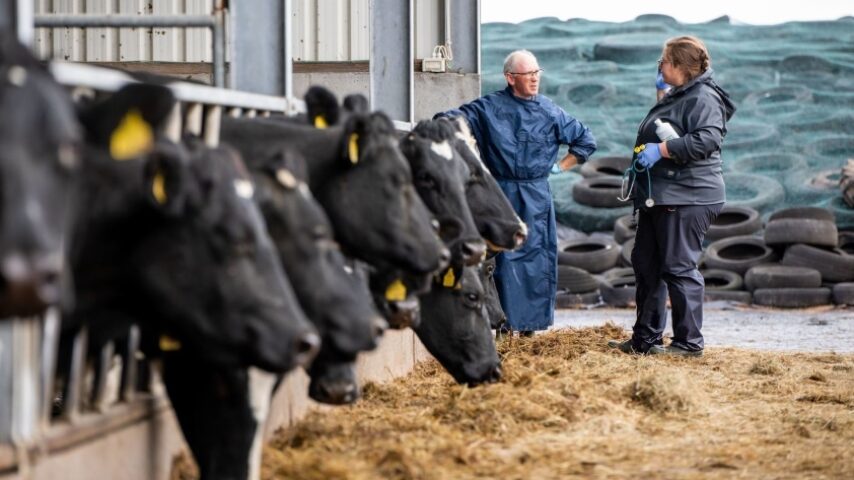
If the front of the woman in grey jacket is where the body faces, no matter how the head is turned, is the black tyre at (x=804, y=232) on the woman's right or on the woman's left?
on the woman's right

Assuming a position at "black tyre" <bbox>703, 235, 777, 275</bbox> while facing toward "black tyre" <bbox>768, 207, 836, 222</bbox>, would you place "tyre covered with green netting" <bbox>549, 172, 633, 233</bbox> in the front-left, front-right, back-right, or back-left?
back-left

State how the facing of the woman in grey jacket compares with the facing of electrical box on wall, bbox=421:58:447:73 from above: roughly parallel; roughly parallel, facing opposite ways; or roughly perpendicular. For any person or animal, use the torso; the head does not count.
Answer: roughly perpendicular

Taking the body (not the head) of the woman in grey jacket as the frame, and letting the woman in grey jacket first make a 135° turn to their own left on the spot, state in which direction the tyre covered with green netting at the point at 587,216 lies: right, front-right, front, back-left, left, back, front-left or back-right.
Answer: back-left

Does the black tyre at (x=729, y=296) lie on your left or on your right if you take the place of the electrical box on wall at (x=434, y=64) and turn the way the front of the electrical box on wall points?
on your left

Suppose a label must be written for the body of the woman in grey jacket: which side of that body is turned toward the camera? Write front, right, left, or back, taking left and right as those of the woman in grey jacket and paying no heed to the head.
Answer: left

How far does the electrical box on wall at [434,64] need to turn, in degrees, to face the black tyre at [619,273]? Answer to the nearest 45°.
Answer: approximately 135° to its left

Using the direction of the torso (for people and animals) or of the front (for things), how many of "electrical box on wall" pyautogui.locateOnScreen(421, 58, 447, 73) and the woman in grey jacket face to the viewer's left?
1

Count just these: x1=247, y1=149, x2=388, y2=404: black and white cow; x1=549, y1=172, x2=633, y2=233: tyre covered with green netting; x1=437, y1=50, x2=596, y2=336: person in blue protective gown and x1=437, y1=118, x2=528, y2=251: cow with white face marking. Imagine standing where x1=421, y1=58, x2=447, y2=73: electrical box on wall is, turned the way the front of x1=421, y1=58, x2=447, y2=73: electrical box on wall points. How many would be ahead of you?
3

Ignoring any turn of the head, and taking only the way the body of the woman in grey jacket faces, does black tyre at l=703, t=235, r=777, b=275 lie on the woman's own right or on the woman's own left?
on the woman's own right
